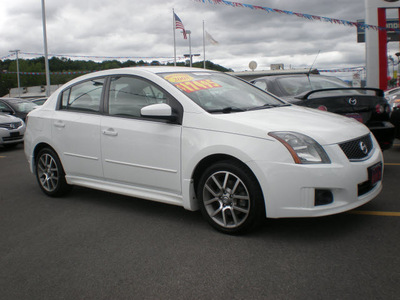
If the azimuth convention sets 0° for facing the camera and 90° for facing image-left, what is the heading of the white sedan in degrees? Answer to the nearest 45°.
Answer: approximately 315°

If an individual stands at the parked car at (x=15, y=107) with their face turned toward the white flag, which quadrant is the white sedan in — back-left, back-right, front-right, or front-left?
back-right

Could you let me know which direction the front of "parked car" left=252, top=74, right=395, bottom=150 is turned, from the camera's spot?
facing away from the viewer and to the left of the viewer

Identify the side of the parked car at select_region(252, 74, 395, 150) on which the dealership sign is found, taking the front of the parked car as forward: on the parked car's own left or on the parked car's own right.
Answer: on the parked car's own right

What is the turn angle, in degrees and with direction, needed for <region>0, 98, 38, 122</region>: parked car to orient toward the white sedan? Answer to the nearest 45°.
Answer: approximately 45° to its right

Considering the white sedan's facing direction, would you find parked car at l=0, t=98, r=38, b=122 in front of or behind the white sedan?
behind

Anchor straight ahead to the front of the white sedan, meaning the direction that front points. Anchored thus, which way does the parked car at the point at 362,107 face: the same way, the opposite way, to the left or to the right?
the opposite way
